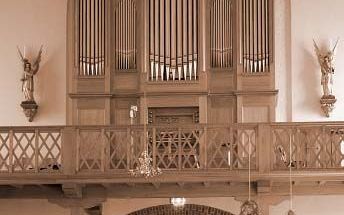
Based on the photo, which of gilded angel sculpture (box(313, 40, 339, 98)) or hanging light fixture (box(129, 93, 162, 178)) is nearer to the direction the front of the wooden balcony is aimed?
the hanging light fixture

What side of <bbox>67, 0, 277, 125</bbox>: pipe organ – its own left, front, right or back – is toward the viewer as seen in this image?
front

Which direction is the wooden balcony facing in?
toward the camera
